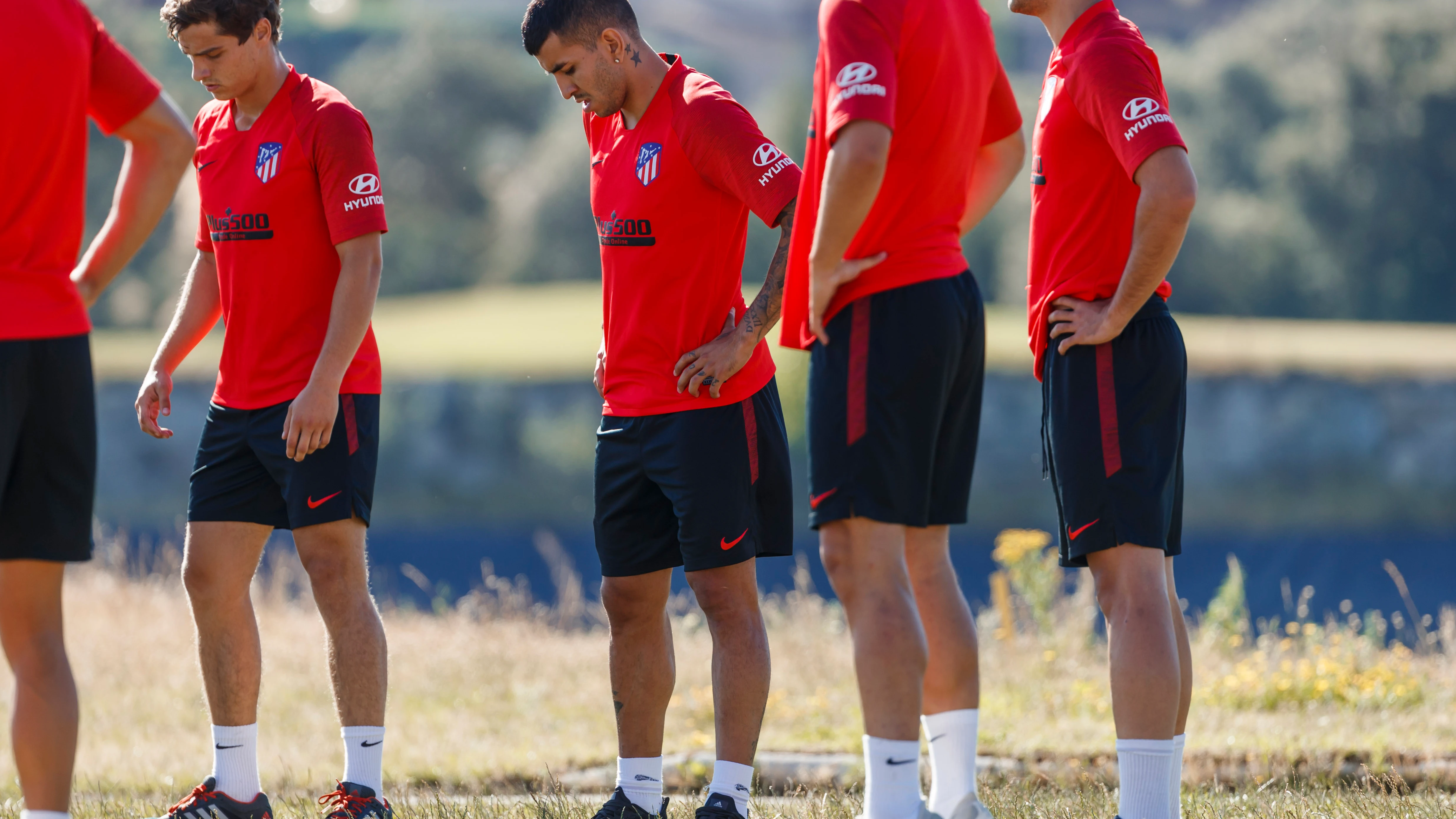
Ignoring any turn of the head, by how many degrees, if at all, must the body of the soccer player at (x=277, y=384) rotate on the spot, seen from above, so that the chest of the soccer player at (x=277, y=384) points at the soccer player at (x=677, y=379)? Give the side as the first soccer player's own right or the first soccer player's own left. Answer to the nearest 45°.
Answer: approximately 90° to the first soccer player's own left

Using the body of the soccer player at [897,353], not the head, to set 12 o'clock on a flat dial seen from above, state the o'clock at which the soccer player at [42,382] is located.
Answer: the soccer player at [42,382] is roughly at 10 o'clock from the soccer player at [897,353].

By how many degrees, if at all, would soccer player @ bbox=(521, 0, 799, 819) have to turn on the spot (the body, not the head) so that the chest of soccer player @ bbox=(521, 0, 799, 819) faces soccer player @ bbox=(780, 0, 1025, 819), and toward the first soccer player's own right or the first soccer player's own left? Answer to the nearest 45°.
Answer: approximately 90° to the first soccer player's own left

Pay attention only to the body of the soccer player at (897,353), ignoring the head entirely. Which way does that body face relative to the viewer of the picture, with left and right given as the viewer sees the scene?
facing away from the viewer and to the left of the viewer

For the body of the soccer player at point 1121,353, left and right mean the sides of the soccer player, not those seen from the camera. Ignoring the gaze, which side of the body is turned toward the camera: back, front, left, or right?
left

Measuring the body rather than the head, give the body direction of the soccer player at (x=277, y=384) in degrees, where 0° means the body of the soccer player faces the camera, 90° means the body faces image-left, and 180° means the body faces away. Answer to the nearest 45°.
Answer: approximately 45°

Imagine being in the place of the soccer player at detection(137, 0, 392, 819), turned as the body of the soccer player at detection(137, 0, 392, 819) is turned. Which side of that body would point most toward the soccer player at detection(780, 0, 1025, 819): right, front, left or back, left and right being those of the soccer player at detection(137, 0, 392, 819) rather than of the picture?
left
